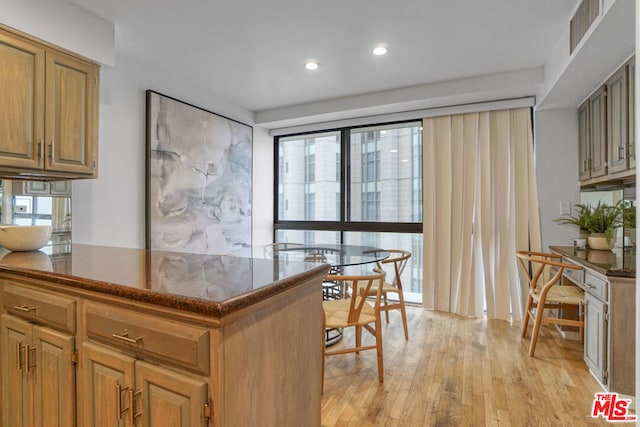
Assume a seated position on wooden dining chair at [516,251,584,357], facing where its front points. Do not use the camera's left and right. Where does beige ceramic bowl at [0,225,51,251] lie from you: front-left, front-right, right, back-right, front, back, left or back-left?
back

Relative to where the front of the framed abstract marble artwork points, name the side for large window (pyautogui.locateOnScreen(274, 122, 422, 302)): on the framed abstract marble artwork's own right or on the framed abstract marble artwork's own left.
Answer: on the framed abstract marble artwork's own left

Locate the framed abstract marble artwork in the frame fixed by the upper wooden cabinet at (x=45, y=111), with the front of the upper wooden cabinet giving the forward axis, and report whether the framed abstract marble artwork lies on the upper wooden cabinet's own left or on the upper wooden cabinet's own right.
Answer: on the upper wooden cabinet's own left

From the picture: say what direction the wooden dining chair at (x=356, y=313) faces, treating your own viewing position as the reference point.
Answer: facing away from the viewer and to the left of the viewer

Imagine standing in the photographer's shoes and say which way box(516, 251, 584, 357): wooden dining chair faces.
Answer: facing away from the viewer and to the right of the viewer

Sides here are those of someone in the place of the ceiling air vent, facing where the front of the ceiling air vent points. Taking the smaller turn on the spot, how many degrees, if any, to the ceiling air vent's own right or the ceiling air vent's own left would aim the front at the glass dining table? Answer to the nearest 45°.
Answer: approximately 45° to the ceiling air vent's own right
